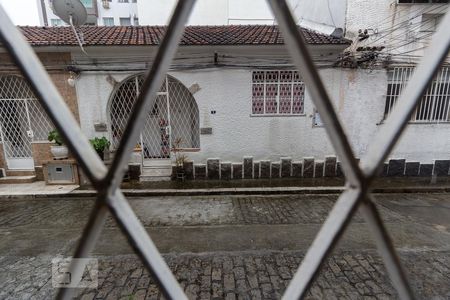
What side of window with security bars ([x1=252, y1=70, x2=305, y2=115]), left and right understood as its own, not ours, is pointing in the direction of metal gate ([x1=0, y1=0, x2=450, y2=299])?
front

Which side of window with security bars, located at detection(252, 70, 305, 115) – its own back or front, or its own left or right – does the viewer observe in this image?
front

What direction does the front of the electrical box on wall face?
toward the camera

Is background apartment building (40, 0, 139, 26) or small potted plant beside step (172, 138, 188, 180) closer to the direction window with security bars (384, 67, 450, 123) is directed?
the small potted plant beside step

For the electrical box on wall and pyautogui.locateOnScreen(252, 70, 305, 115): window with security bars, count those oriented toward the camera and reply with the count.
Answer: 2

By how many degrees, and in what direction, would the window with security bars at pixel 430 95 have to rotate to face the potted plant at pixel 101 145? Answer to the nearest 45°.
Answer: approximately 45° to its right

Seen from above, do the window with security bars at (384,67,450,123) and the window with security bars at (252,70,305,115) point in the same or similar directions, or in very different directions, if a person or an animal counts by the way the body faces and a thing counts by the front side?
same or similar directions

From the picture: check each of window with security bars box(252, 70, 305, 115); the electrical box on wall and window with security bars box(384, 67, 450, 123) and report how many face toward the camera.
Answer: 3

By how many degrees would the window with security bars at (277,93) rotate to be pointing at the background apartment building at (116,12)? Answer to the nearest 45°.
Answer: approximately 135° to its right

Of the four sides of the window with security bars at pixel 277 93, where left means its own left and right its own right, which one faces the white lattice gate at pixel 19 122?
right

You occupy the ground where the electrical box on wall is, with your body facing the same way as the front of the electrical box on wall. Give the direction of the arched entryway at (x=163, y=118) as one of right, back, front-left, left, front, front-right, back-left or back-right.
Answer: left

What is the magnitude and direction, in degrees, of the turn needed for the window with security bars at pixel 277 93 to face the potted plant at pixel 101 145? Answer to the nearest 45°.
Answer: approximately 90° to its right
